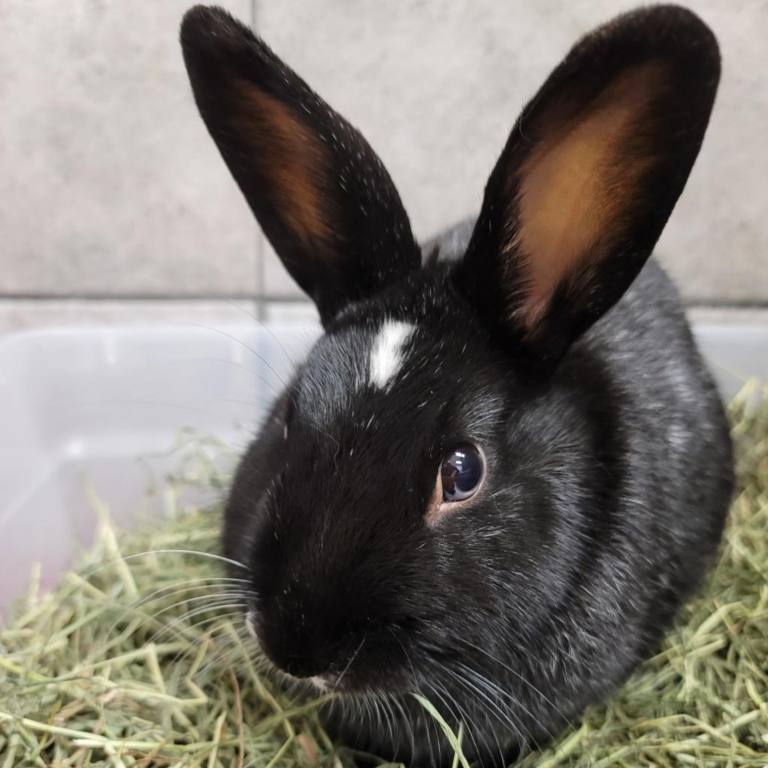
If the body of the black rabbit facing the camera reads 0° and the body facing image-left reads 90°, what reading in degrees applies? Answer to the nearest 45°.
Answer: approximately 45°
